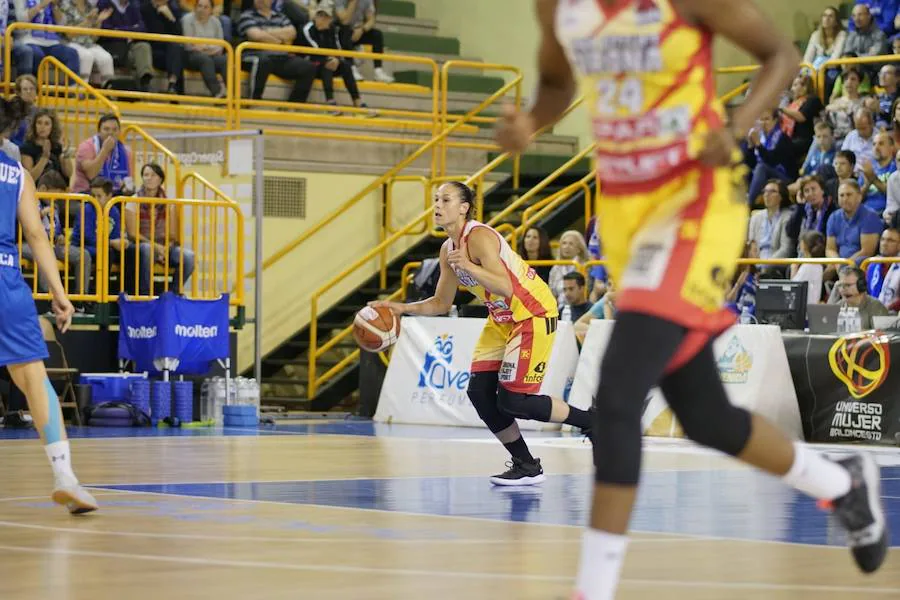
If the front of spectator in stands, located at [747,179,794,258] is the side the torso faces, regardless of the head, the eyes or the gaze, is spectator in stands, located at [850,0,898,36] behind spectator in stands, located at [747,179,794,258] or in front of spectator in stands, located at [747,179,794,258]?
behind

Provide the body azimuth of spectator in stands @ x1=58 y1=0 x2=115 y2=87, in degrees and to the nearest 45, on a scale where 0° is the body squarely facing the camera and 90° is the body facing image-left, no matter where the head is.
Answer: approximately 315°

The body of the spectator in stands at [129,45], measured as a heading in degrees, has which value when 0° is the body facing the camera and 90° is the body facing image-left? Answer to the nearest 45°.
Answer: approximately 315°

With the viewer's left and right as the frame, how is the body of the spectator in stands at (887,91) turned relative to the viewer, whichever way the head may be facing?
facing the viewer and to the left of the viewer

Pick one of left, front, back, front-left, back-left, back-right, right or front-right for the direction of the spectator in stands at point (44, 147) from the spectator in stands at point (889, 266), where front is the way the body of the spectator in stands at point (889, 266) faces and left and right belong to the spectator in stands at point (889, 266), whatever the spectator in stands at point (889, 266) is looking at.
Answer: front-right

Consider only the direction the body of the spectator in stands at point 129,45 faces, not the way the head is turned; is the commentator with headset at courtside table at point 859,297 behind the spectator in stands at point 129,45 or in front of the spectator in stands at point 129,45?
in front

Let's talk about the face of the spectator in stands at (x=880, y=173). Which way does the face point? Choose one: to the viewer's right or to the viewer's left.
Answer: to the viewer's left

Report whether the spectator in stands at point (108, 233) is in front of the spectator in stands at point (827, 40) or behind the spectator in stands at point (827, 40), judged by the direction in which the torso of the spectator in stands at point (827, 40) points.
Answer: in front

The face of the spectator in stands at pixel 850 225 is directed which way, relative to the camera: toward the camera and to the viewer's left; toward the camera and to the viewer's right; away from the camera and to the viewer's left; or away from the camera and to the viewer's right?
toward the camera and to the viewer's left

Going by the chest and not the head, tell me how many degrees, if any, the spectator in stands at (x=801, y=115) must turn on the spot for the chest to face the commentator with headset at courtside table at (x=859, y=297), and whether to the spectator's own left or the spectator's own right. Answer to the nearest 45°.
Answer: approximately 45° to the spectator's own left
